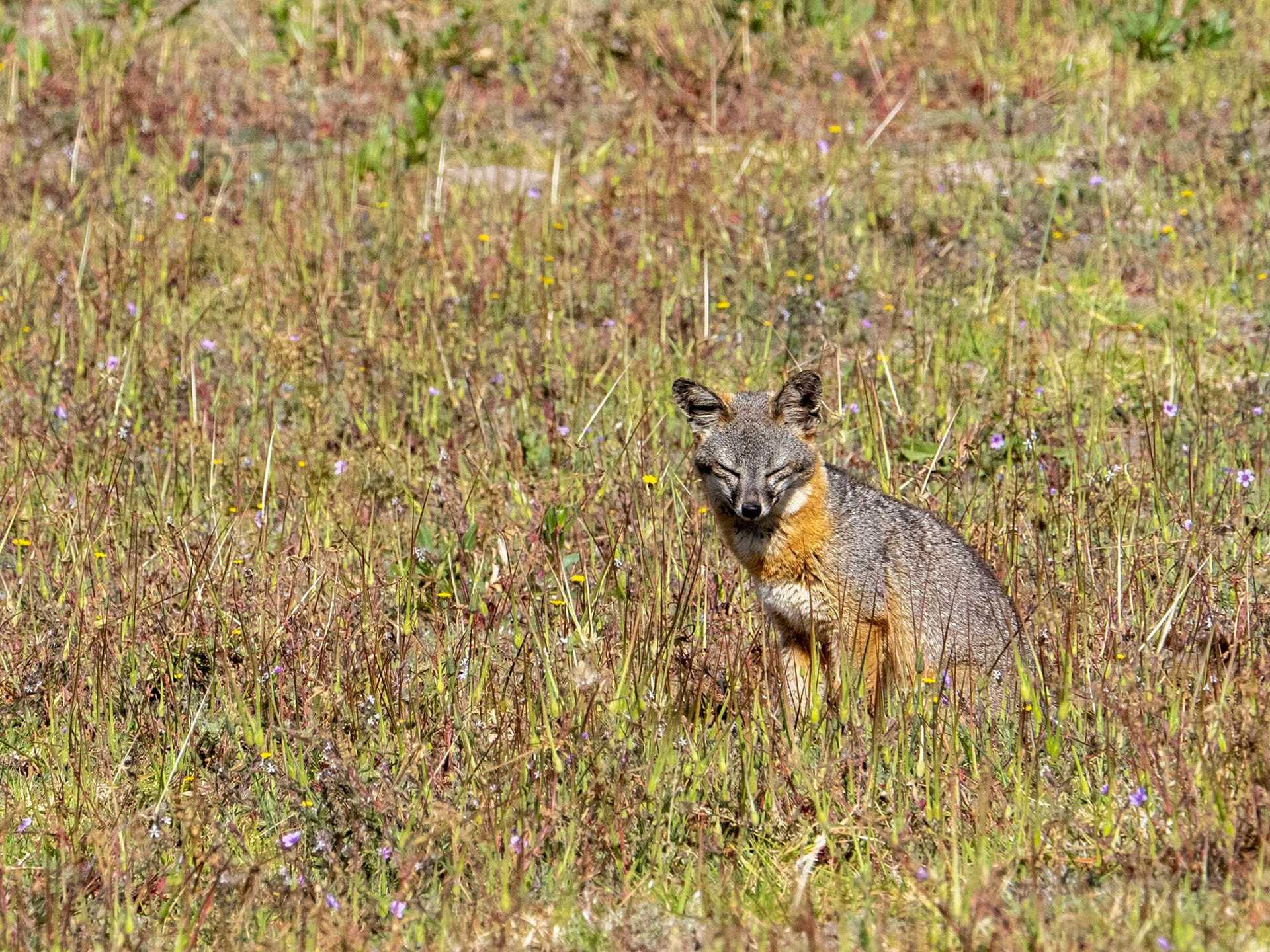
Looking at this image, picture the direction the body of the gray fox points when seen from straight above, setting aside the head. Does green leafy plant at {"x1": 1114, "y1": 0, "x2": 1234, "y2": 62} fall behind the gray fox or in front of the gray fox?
behind

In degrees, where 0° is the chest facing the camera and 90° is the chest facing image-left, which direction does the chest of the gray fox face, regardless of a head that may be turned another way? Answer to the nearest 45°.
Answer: approximately 45°
